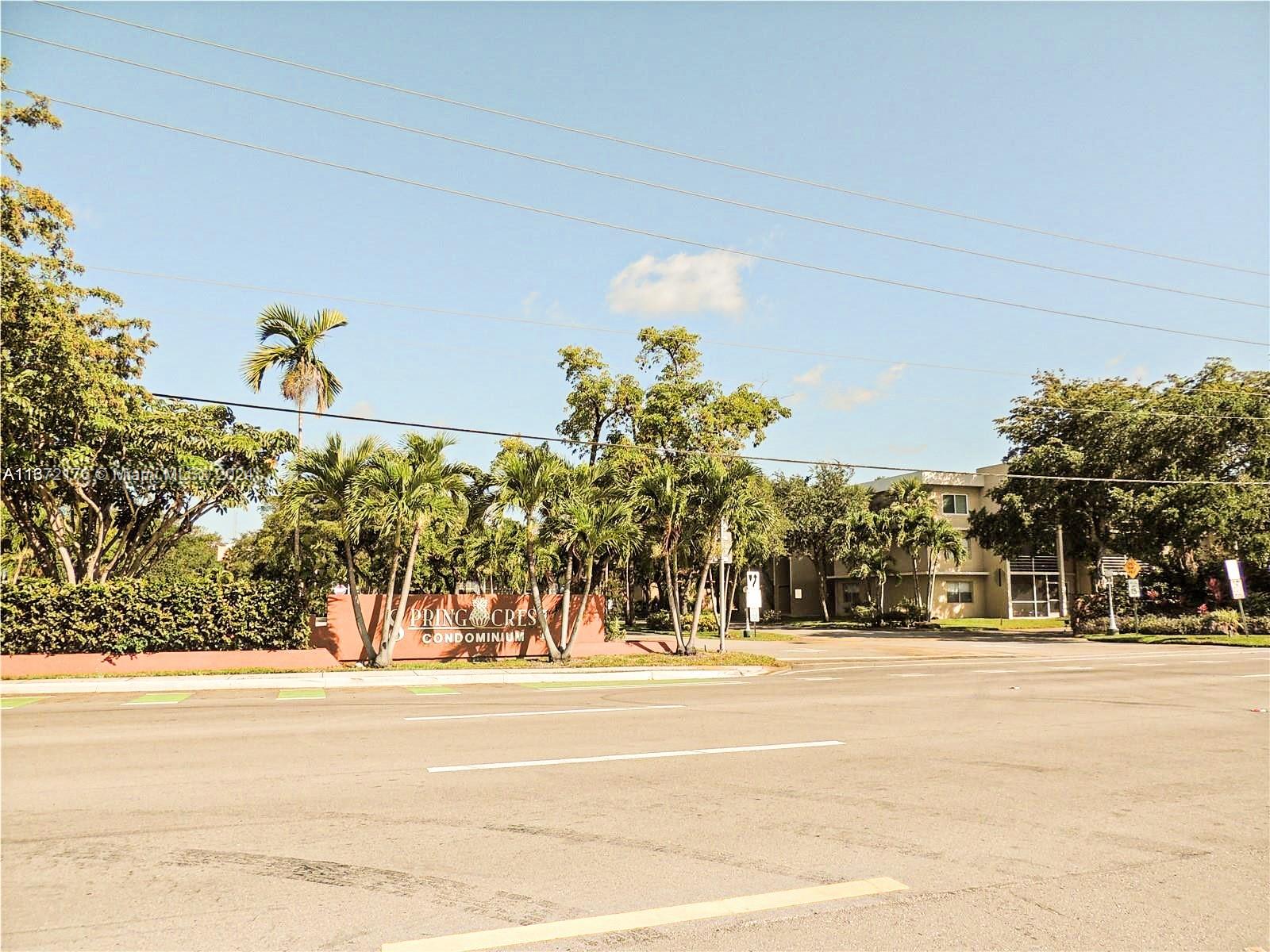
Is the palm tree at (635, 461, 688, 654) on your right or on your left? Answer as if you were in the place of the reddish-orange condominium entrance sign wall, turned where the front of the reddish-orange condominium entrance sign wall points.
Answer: on your left

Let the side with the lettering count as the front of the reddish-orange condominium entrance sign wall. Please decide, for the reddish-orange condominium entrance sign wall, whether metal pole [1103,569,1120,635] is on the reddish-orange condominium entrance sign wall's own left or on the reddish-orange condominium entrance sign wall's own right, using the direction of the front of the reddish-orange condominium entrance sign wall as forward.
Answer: on the reddish-orange condominium entrance sign wall's own left

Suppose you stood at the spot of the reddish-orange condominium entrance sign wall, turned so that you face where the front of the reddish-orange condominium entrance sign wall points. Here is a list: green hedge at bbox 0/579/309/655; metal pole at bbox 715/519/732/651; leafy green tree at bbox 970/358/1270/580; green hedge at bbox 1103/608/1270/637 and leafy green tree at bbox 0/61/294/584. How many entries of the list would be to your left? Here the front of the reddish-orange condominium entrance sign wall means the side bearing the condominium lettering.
3

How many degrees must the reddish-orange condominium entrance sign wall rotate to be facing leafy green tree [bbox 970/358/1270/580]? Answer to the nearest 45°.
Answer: approximately 90° to its left

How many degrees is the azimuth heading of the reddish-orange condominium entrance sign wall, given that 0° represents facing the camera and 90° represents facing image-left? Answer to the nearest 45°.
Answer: approximately 0°

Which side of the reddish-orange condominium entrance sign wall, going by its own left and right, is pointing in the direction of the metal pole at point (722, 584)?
left

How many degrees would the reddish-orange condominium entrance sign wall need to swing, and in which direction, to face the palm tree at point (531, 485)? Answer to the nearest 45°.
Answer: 0° — it already faces it

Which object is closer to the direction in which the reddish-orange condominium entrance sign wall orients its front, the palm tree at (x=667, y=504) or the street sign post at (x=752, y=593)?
the palm tree

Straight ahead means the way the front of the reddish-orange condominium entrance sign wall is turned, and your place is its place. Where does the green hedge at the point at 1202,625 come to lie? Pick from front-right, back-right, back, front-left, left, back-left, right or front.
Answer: left

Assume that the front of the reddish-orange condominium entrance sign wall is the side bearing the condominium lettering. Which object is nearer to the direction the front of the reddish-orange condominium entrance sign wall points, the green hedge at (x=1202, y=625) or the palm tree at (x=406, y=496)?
the palm tree

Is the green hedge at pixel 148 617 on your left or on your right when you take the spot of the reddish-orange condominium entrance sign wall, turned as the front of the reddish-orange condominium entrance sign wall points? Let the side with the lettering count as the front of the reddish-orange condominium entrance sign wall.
on your right

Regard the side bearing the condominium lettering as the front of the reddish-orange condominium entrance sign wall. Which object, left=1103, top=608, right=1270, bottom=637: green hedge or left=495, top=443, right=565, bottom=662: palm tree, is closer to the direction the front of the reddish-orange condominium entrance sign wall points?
the palm tree

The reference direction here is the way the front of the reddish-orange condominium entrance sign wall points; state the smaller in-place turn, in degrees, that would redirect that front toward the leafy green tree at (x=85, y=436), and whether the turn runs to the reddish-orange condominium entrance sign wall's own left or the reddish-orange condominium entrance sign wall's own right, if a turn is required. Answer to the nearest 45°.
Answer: approximately 90° to the reddish-orange condominium entrance sign wall's own right
